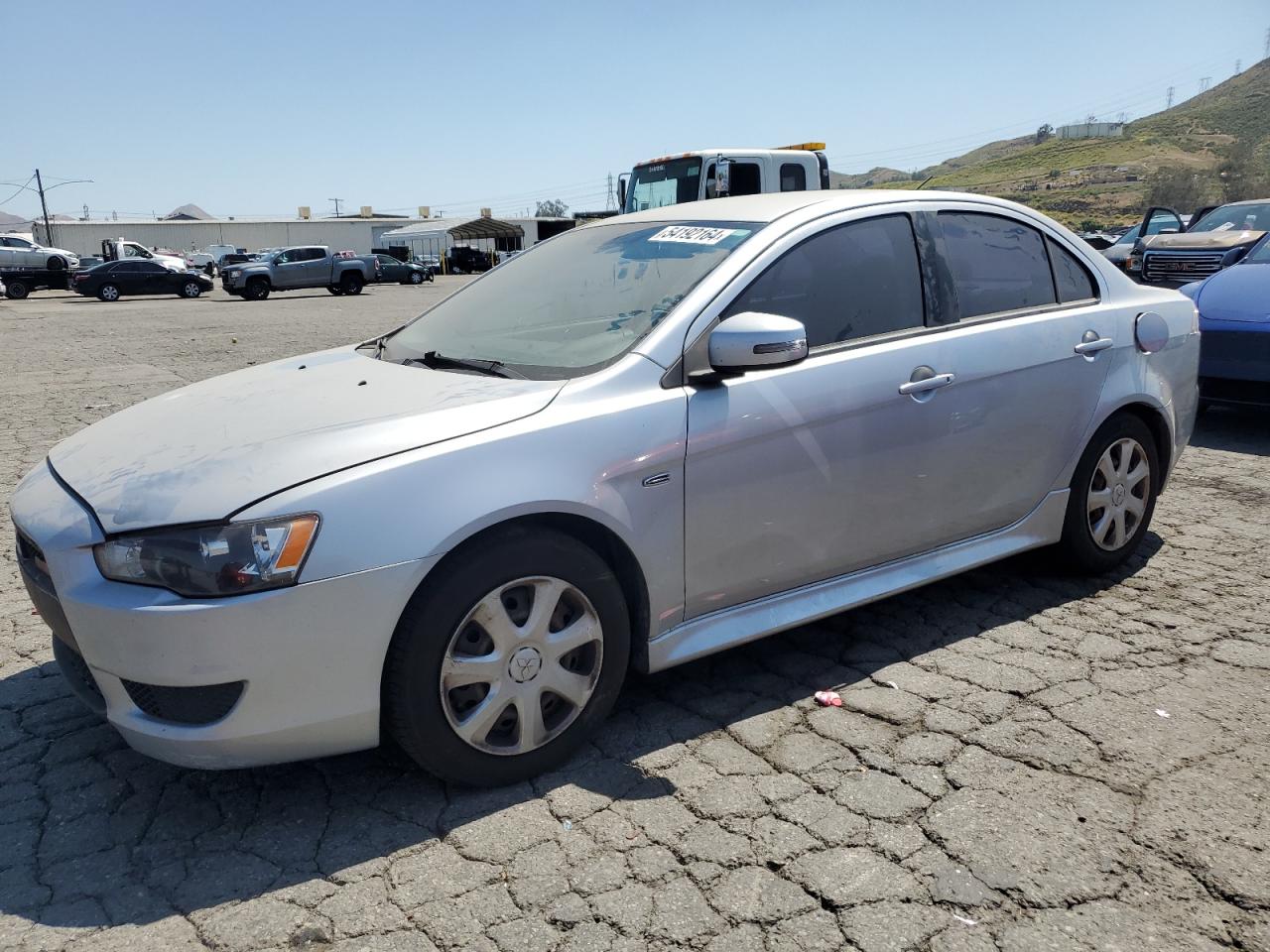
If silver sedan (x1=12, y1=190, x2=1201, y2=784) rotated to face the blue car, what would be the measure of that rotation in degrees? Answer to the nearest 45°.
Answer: approximately 180°

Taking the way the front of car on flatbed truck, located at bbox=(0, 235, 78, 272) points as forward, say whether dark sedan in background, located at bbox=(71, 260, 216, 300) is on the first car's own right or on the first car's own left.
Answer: on the first car's own right

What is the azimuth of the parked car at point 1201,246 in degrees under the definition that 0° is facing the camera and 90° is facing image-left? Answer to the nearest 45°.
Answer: approximately 45°

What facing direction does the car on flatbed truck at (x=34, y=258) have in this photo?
to the viewer's right

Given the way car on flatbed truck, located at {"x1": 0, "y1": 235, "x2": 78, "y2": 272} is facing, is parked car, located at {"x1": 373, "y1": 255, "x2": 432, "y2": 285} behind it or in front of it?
in front

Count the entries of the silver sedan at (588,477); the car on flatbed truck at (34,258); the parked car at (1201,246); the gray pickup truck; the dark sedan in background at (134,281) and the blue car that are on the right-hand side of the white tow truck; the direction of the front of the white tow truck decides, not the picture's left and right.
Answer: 3

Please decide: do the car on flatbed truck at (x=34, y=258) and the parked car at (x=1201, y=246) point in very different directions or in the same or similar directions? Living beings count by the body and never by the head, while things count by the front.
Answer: very different directions

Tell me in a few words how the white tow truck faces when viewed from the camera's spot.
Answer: facing the viewer and to the left of the viewer

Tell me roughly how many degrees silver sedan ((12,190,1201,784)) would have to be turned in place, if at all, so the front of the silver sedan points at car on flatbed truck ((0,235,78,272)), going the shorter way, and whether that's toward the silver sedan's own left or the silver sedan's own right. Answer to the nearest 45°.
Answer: approximately 90° to the silver sedan's own right

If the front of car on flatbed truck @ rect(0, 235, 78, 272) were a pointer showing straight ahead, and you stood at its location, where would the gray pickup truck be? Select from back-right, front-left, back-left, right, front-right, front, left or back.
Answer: front-right

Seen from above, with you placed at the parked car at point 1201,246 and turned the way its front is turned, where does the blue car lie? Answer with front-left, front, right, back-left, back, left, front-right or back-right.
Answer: front-left

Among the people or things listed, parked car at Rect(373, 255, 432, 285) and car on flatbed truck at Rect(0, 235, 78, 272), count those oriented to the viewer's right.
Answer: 2
